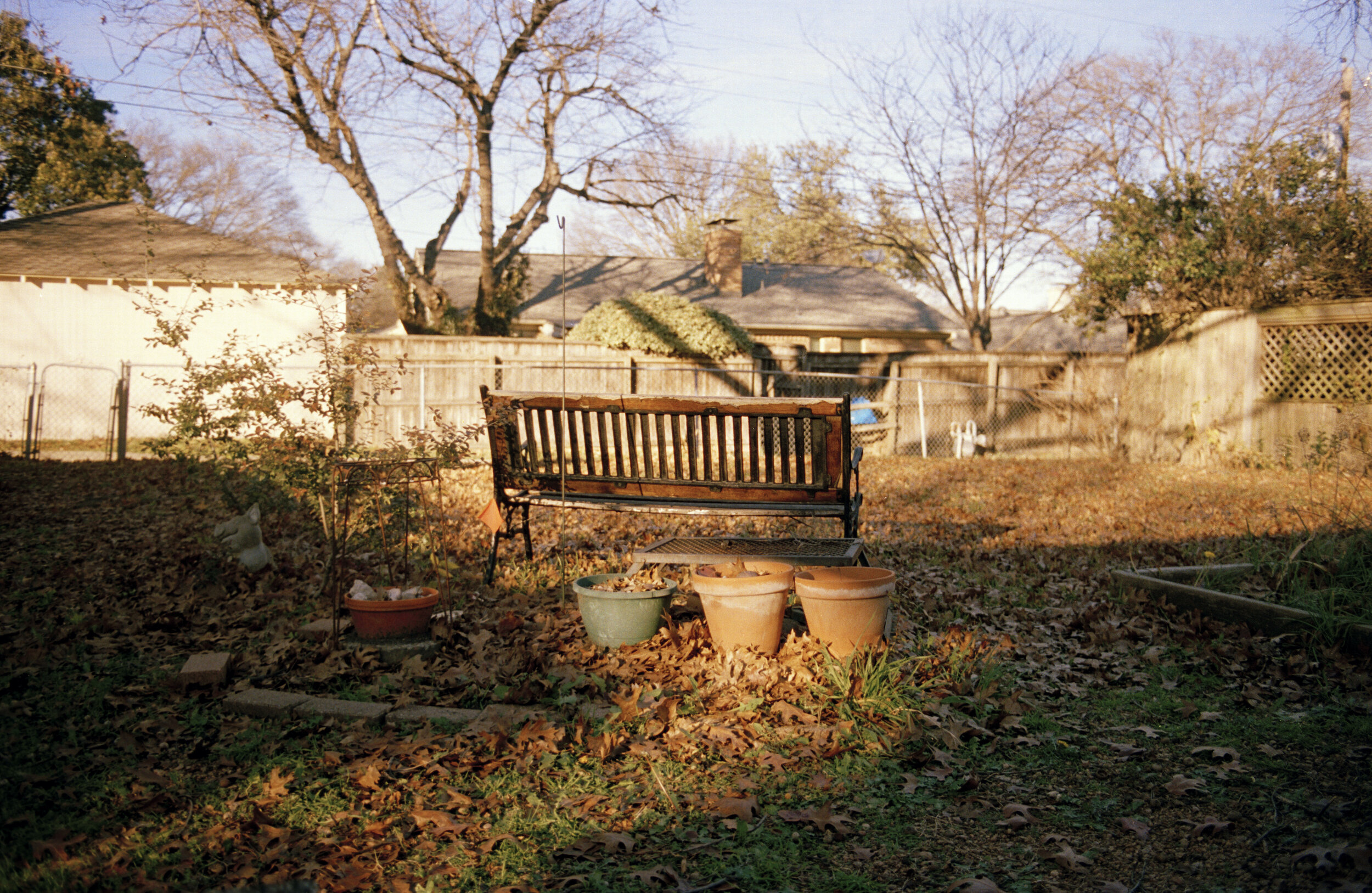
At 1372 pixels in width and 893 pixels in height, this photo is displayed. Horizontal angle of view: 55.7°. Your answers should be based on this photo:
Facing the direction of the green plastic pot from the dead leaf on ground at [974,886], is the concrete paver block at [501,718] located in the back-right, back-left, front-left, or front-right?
front-left

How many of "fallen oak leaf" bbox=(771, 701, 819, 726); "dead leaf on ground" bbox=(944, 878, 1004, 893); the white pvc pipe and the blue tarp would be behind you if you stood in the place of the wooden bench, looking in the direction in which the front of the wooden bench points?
2

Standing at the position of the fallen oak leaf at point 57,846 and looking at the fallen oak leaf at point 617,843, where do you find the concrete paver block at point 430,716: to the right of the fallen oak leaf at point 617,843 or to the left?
left
